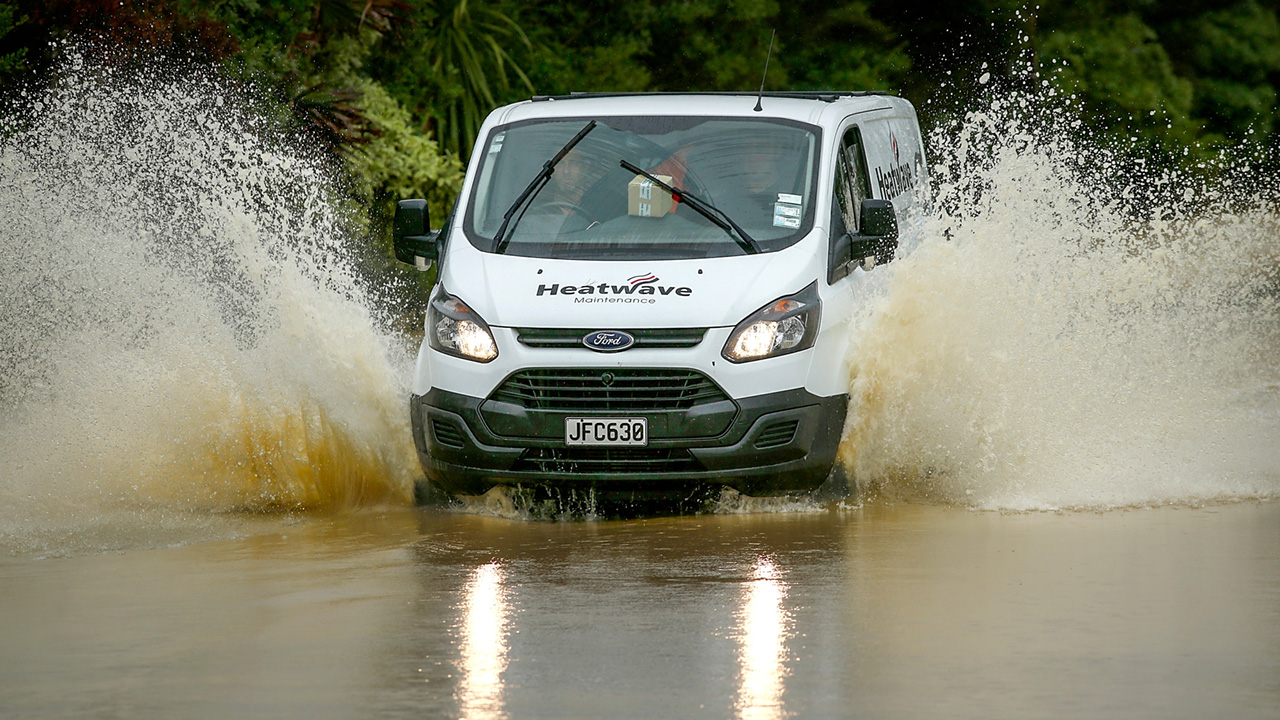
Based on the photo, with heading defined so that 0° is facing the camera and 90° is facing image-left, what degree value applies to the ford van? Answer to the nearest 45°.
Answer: approximately 0°
